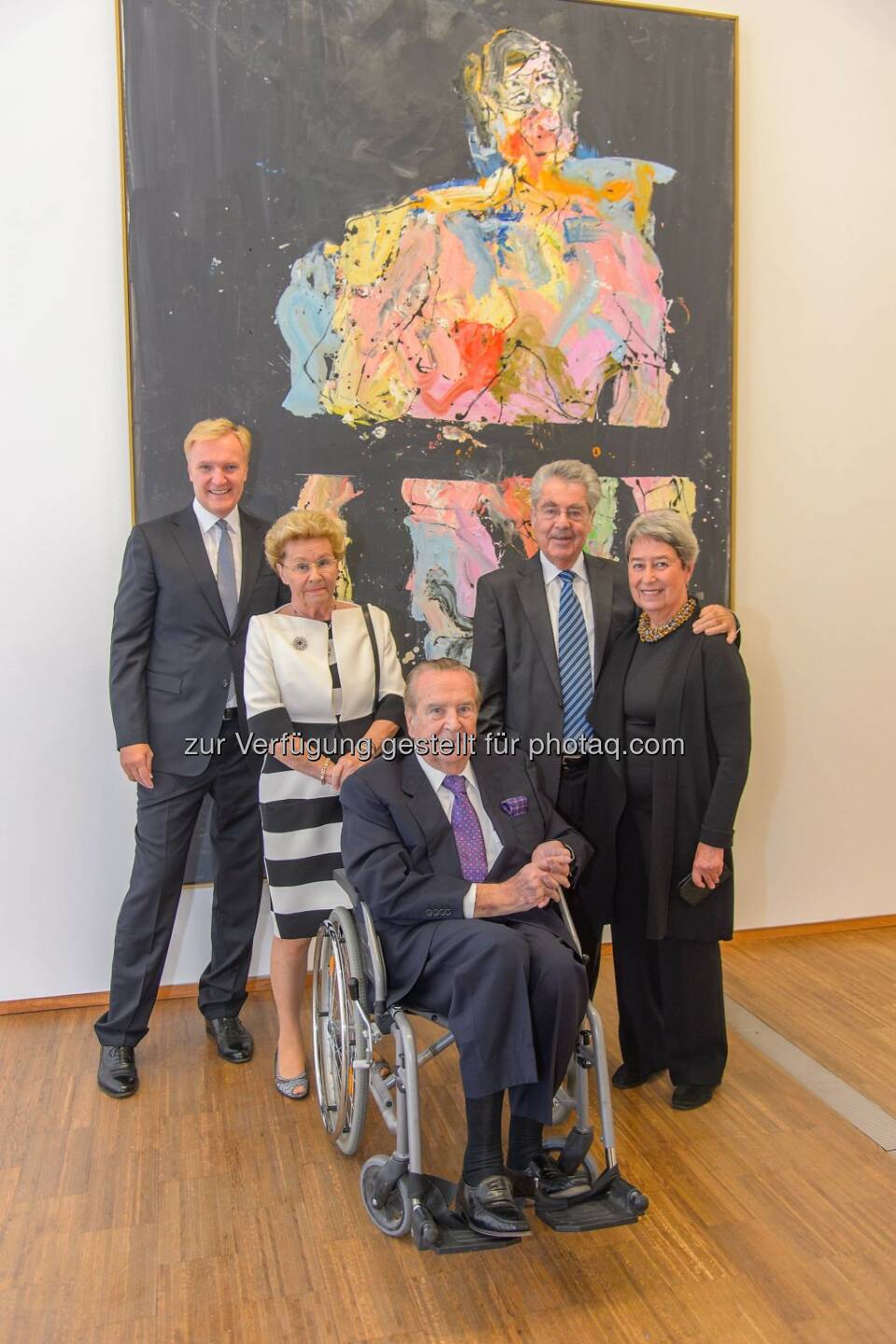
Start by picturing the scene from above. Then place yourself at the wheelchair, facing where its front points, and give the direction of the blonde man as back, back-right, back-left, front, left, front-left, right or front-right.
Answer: back

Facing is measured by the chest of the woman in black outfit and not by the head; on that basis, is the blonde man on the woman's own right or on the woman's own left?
on the woman's own right

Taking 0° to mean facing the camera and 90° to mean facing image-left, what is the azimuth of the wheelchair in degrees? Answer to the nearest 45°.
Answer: approximately 315°

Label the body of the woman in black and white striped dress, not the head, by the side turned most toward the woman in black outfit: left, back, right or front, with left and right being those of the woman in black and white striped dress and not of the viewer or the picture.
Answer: left

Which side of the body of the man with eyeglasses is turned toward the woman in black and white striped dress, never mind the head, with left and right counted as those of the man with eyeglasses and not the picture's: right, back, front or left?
right

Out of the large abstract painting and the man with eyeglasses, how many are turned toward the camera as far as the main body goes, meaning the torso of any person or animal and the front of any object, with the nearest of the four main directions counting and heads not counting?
2

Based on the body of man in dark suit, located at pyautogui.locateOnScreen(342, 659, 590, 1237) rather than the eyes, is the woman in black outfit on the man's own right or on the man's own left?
on the man's own left

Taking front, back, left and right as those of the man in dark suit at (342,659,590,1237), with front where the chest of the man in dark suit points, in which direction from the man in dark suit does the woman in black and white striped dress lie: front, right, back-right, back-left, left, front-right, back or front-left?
back
